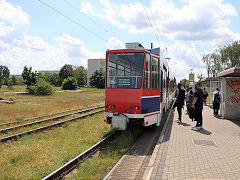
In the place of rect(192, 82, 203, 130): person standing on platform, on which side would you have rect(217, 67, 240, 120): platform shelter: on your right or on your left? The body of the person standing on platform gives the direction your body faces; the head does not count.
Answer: on your right

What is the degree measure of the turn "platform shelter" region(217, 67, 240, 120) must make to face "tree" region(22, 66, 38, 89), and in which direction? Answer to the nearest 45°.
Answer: approximately 45° to its right

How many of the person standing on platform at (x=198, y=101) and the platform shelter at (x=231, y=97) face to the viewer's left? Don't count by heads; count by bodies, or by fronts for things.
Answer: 2

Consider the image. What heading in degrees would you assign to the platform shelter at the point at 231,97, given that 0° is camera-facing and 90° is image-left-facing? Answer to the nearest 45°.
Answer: approximately 90°

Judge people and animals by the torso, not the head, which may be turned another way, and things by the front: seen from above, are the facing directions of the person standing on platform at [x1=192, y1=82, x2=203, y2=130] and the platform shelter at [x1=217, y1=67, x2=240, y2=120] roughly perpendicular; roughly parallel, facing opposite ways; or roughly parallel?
roughly parallel

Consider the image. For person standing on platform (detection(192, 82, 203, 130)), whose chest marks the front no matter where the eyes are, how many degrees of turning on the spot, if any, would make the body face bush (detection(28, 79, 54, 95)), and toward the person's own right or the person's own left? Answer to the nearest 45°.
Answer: approximately 45° to the person's own right

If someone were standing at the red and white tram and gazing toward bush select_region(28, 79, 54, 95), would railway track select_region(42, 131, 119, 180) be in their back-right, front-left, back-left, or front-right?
back-left

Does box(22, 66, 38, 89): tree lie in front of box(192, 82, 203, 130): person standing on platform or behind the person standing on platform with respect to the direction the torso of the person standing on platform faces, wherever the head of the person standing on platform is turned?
in front

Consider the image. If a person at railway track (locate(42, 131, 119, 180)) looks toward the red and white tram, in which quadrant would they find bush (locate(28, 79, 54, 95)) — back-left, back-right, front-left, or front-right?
front-left

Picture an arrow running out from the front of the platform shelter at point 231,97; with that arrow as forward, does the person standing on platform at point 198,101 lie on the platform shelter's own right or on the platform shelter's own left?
on the platform shelter's own left

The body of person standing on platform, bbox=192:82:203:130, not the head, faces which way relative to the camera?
to the viewer's left
